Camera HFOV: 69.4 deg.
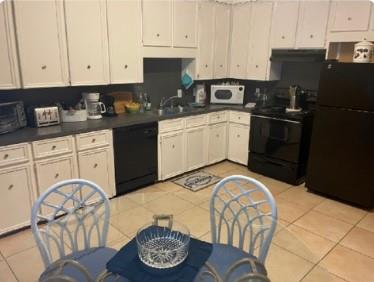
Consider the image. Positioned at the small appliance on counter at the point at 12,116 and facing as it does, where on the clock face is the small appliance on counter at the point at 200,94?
the small appliance on counter at the point at 200,94 is roughly at 10 o'clock from the small appliance on counter at the point at 12,116.

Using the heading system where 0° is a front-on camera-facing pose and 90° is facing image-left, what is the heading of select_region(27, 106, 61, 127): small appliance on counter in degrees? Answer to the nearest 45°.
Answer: approximately 315°

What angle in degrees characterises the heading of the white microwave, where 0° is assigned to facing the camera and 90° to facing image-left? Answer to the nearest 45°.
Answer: approximately 0°

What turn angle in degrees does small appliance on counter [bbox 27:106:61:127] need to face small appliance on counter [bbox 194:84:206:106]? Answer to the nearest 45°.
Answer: approximately 45° to its left

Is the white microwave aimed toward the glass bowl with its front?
yes
